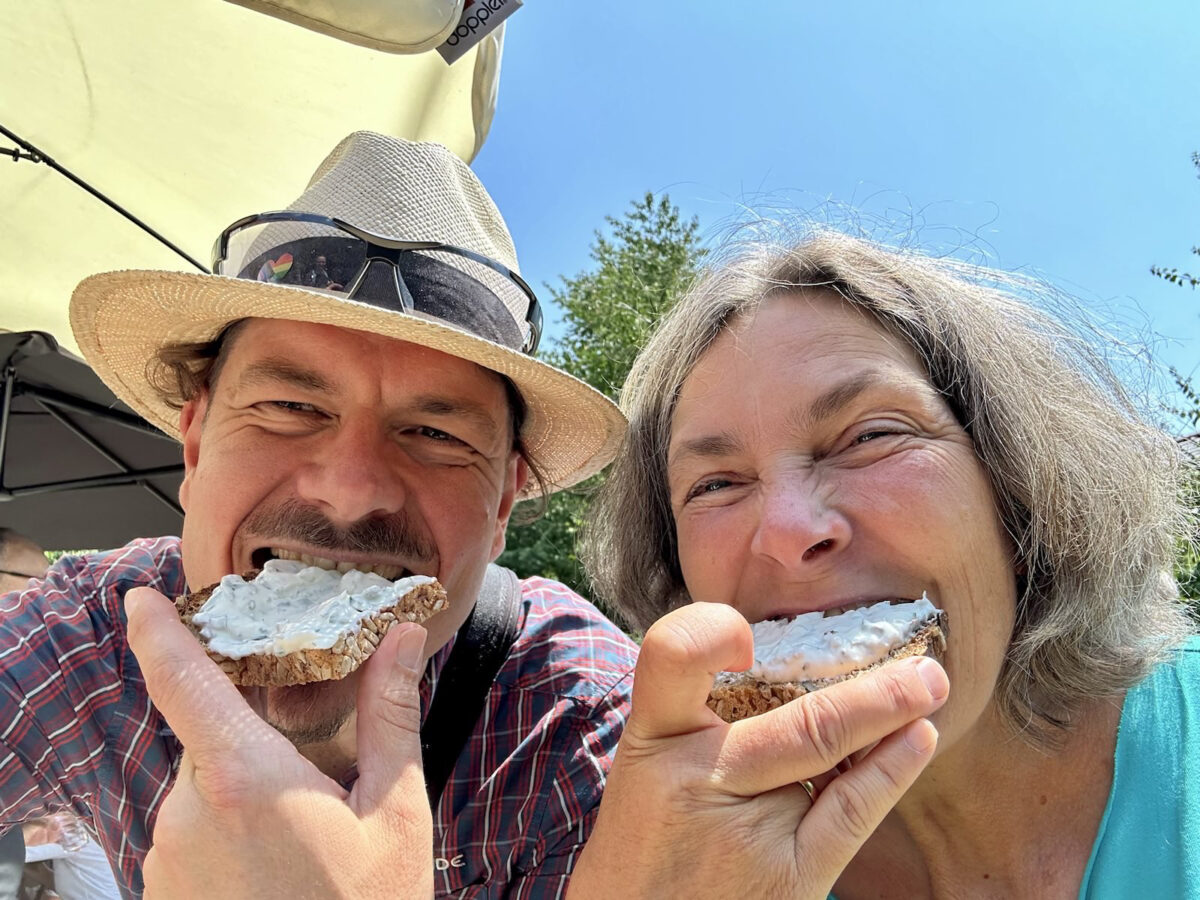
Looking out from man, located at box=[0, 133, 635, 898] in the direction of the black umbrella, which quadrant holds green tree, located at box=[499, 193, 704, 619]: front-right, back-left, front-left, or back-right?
front-right

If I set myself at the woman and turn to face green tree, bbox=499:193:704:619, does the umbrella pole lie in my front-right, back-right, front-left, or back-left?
front-left

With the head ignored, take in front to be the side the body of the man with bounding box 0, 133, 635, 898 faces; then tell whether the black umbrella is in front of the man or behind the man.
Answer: behind

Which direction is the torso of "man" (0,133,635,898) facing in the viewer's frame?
toward the camera

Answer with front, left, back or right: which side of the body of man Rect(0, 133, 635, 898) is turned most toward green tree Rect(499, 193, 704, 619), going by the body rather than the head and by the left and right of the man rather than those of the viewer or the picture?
back

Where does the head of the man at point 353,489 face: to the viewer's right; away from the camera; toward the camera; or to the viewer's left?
toward the camera

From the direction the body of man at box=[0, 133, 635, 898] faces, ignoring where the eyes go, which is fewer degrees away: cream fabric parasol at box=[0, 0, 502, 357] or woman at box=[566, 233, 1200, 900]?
the woman

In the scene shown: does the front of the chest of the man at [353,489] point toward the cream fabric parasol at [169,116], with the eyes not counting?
no

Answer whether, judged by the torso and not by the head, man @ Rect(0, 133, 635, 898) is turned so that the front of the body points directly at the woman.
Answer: no

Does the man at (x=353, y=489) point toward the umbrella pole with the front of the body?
no

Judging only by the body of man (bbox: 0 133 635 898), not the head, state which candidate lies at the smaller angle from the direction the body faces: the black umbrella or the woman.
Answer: the woman
